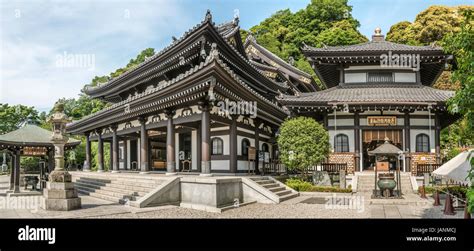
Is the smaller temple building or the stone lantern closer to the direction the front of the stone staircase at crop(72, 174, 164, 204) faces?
the stone lantern

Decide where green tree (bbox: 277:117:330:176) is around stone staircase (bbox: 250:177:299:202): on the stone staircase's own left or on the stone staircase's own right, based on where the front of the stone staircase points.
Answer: on the stone staircase's own left

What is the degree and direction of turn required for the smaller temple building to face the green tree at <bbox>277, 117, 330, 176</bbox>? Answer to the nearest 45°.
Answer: approximately 45° to its right

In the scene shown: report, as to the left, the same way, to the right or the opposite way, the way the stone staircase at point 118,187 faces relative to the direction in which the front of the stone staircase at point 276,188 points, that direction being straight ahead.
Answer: to the right

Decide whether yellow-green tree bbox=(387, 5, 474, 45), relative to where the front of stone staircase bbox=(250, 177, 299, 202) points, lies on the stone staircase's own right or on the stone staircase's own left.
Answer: on the stone staircase's own left

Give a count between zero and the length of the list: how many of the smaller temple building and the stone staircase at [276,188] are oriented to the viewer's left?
0

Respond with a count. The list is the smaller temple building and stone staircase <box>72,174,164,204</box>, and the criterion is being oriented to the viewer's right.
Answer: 0

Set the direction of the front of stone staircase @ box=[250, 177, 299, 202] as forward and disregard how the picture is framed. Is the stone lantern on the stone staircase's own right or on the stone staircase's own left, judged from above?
on the stone staircase's own right

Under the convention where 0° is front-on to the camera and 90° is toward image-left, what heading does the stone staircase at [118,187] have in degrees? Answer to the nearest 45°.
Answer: approximately 45°

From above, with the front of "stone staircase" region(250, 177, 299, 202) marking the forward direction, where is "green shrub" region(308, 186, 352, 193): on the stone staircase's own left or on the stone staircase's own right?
on the stone staircase's own left
